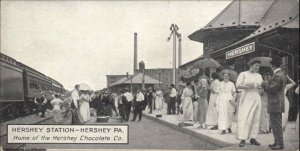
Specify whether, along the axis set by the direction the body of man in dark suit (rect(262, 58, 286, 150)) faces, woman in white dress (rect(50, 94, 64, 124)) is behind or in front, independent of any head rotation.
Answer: in front

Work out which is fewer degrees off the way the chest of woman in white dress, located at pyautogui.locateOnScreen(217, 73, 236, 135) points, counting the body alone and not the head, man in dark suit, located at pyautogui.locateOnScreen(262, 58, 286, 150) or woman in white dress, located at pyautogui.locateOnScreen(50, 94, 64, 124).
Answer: the man in dark suit

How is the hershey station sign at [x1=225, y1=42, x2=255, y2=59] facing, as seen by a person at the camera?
facing the viewer and to the left of the viewer

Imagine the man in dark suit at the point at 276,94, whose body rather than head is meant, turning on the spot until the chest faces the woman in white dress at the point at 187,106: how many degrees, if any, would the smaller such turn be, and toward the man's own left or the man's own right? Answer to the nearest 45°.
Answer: approximately 45° to the man's own right

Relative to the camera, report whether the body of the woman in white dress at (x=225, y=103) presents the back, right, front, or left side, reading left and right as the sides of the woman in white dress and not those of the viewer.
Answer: front

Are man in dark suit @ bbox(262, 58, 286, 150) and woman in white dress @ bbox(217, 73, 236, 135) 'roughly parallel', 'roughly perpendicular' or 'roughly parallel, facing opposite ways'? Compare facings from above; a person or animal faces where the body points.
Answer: roughly perpendicular

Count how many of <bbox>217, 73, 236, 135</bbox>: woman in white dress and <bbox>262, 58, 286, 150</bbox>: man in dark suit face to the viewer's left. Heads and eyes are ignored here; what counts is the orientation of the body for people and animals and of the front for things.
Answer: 1

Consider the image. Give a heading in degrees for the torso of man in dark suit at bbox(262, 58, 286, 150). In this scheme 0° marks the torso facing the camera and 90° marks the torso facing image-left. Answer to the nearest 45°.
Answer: approximately 90°
